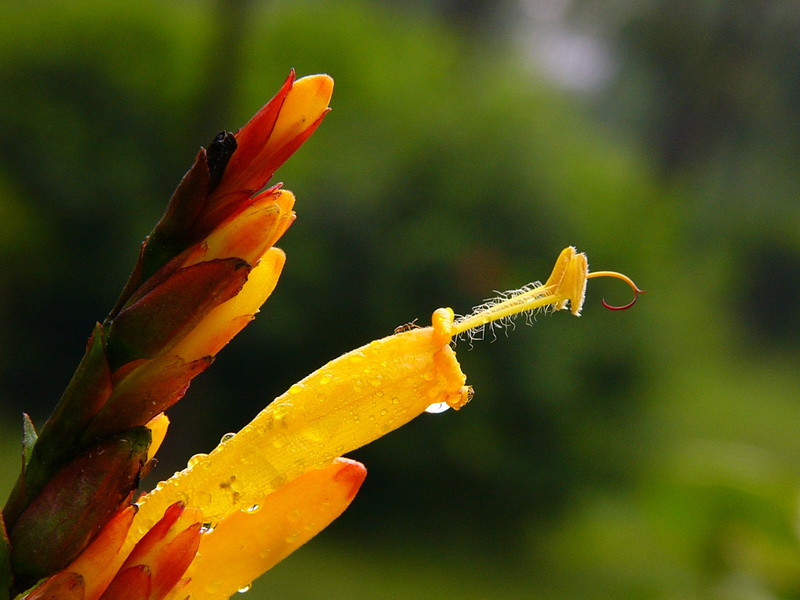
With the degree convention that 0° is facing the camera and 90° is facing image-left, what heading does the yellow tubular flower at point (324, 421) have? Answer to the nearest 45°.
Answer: approximately 270°
